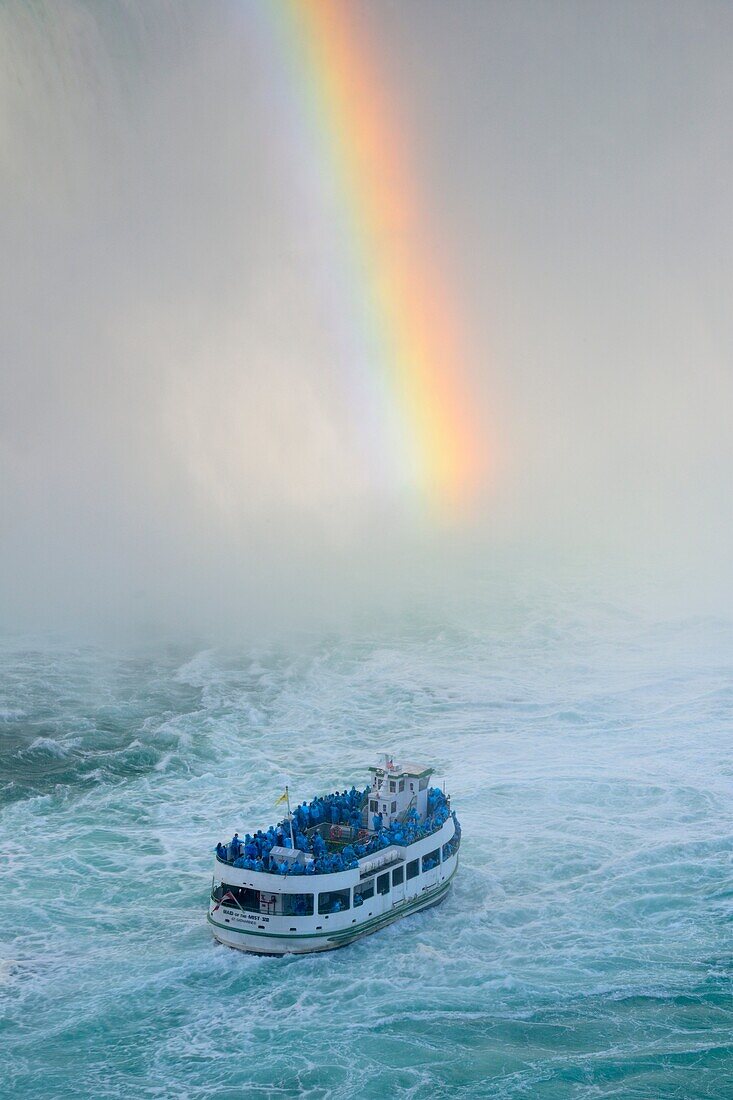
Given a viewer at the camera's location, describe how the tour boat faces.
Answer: facing away from the viewer and to the right of the viewer
